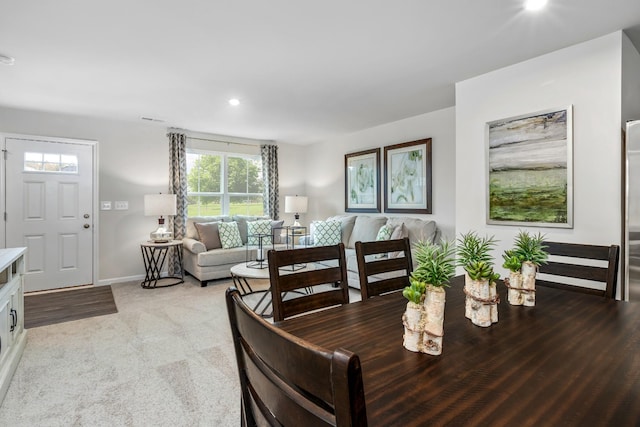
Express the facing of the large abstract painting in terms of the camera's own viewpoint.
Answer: facing the viewer and to the left of the viewer

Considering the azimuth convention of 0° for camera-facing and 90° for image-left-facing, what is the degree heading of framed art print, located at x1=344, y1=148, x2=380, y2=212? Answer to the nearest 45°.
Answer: approximately 45°

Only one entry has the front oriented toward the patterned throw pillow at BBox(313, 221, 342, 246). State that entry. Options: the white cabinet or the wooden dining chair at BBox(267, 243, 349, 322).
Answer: the white cabinet

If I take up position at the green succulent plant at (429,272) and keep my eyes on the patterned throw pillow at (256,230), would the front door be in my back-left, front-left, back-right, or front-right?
front-left

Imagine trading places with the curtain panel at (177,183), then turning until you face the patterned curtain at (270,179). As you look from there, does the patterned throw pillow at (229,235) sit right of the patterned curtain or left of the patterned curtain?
right

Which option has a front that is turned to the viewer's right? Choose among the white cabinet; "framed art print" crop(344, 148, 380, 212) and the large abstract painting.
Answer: the white cabinet

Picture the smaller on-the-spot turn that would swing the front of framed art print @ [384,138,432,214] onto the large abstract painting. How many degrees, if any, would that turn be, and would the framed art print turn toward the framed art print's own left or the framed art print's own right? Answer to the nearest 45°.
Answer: approximately 90° to the framed art print's own left

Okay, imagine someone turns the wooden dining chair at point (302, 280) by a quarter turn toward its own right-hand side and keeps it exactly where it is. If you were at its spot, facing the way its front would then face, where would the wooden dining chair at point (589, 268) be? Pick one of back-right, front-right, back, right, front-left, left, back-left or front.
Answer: back-left

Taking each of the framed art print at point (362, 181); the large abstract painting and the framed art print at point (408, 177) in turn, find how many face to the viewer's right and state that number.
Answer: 0

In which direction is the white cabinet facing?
to the viewer's right

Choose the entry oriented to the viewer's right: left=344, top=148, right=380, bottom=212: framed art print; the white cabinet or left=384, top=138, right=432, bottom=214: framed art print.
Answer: the white cabinet

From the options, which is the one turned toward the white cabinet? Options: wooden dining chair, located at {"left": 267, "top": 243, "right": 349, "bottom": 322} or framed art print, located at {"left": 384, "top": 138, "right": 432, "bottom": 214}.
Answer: the framed art print

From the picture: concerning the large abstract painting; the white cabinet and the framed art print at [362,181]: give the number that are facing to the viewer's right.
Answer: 1

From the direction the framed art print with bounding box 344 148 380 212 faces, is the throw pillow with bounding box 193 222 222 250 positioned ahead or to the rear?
ahead

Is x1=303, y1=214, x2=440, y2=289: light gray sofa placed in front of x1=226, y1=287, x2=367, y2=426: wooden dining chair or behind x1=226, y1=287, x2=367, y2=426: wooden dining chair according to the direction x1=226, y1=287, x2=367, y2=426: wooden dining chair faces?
in front

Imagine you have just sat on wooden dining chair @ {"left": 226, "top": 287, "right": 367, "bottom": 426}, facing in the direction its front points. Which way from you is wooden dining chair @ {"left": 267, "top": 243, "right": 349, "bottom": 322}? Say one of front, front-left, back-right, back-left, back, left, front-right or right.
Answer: front-left
